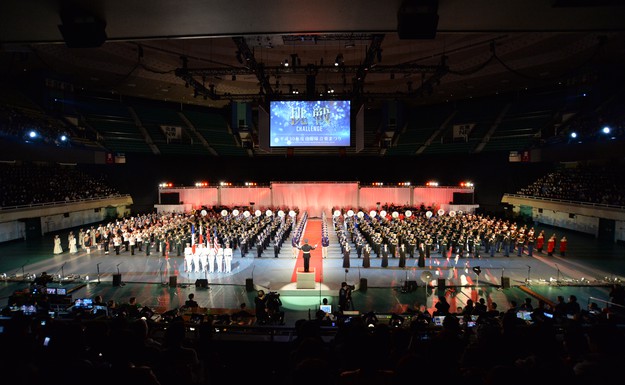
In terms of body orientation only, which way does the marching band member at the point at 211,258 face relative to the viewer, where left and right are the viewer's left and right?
facing the viewer

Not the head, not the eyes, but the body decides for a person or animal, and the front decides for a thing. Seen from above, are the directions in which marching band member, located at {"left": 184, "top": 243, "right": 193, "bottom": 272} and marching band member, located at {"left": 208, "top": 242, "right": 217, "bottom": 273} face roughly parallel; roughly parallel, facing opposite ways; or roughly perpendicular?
roughly parallel

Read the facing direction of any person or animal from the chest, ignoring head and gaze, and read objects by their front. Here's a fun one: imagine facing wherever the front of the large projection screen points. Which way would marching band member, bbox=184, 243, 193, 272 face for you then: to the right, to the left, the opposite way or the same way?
the same way

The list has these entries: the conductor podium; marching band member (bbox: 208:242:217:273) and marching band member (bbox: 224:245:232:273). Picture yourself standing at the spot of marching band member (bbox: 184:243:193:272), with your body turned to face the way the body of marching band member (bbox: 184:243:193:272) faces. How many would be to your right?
0

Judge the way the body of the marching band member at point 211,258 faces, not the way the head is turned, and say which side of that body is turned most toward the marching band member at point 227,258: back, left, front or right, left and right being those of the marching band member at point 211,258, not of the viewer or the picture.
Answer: left

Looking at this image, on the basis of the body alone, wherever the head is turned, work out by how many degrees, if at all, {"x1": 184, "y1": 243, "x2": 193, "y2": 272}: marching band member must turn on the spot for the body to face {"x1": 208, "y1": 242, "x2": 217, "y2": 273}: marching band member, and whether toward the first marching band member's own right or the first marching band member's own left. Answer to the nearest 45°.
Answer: approximately 90° to the first marching band member's own left

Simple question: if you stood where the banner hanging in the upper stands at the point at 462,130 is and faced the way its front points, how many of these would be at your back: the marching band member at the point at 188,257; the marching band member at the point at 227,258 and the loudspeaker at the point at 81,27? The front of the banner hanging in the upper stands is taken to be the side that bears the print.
0

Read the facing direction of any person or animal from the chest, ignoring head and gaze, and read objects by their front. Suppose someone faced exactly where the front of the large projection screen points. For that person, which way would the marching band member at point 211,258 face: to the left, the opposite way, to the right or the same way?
the same way

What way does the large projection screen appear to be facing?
toward the camera

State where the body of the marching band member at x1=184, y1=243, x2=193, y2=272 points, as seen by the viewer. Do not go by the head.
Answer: toward the camera

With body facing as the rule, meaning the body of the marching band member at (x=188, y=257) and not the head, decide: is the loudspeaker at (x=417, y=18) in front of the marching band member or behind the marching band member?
in front

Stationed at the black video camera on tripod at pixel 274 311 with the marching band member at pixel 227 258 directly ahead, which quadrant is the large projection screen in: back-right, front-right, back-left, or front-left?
front-right

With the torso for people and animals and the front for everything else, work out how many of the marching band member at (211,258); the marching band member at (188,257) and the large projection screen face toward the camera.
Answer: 3

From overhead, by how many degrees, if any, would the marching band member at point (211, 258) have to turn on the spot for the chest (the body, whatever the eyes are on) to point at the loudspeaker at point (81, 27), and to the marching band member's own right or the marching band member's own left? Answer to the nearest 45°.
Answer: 0° — they already face it
